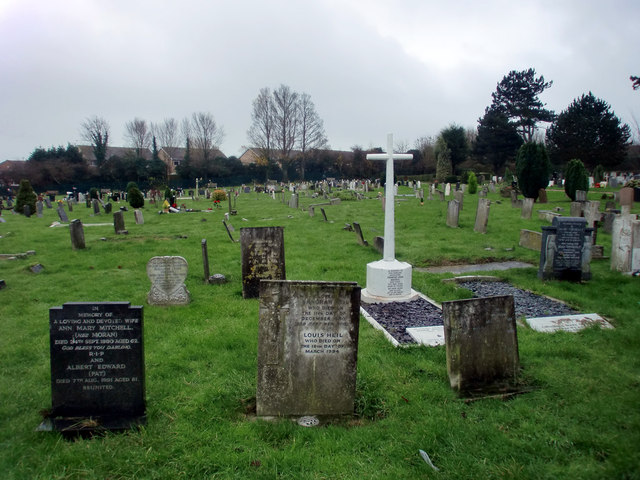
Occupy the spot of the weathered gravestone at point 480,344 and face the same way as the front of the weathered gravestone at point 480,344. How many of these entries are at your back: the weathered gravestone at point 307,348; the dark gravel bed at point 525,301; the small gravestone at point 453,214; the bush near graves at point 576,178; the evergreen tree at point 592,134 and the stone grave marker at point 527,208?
5

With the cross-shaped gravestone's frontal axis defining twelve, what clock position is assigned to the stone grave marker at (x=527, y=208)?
The stone grave marker is roughly at 7 o'clock from the cross-shaped gravestone.

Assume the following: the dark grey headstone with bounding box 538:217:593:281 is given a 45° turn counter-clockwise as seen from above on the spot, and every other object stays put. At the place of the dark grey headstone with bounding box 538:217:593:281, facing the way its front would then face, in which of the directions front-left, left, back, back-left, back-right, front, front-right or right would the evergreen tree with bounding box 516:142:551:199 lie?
back-left

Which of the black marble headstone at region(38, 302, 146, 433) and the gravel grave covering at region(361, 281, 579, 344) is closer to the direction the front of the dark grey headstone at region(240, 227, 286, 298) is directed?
the black marble headstone

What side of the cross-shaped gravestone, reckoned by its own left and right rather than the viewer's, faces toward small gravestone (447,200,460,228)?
back

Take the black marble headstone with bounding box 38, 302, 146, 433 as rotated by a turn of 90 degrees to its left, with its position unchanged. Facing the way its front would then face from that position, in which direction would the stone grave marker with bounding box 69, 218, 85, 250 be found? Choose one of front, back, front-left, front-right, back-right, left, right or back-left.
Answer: left

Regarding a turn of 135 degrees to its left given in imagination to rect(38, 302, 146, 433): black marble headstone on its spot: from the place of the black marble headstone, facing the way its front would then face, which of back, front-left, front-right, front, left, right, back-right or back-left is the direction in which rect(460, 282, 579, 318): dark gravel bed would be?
front-right

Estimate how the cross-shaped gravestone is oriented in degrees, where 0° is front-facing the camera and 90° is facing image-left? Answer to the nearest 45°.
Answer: approximately 0°

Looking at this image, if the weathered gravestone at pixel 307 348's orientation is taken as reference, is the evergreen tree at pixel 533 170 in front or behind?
behind

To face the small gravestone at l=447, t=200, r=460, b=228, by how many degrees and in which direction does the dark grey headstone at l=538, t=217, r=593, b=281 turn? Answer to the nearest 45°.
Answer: approximately 135° to its right

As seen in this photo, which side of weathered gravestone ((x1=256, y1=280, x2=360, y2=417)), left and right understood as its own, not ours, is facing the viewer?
front

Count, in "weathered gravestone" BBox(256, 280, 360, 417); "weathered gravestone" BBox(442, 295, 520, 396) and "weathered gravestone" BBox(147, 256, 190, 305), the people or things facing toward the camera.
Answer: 3

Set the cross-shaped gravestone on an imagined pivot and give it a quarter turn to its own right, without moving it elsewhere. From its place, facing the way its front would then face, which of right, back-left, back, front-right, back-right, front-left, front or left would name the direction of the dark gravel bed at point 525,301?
back
